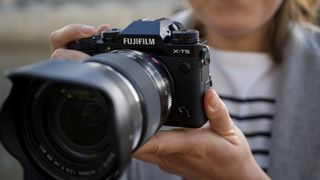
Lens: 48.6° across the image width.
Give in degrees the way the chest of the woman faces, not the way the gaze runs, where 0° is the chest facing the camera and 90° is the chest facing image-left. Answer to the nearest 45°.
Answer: approximately 0°
